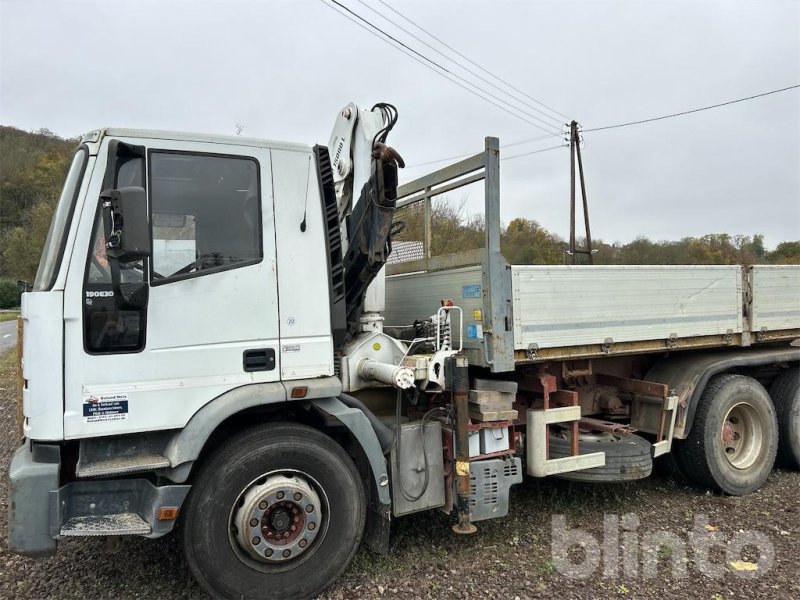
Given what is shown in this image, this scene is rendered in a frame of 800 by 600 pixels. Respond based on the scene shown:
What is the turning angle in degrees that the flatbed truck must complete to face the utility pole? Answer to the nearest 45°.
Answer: approximately 135° to its right

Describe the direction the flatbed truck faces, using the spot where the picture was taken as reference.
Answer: facing the viewer and to the left of the viewer

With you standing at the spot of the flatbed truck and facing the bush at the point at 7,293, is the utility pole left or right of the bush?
right

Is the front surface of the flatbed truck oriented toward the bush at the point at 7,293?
no
